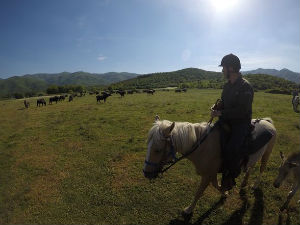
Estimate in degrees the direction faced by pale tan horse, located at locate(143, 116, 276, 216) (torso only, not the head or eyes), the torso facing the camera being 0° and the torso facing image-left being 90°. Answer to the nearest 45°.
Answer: approximately 45°

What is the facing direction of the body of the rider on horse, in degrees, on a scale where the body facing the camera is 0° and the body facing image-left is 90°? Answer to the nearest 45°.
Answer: approximately 90°
